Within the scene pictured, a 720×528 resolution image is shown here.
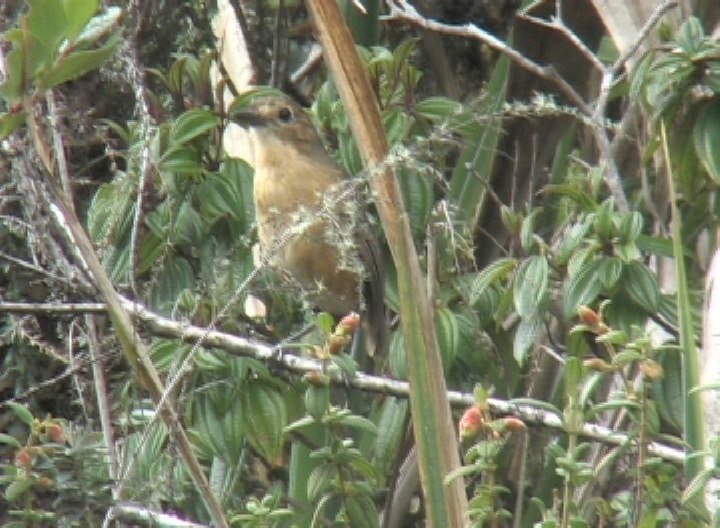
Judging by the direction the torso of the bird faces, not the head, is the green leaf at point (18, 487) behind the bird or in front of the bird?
in front

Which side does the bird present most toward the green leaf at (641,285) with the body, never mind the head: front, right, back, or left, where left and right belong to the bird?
left

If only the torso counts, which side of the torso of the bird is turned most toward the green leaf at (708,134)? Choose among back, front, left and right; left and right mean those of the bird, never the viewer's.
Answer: left

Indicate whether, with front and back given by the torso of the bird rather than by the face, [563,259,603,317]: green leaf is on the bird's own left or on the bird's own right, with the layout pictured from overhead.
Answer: on the bird's own left

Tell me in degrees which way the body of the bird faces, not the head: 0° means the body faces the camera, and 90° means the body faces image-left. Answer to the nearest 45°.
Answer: approximately 45°

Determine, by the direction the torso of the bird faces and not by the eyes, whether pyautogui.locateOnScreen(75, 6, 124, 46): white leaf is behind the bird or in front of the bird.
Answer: in front
